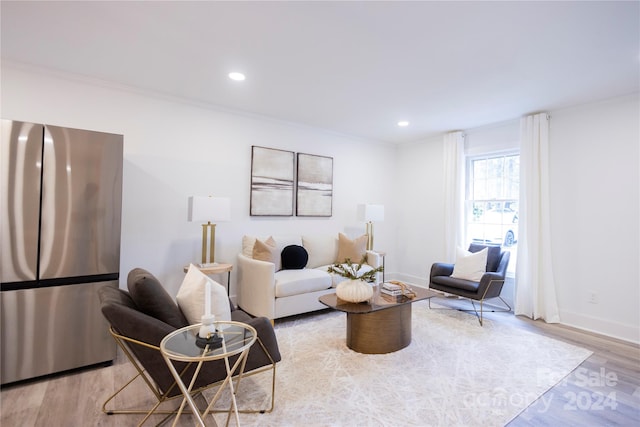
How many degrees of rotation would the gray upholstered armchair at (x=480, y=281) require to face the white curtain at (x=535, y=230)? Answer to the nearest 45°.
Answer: approximately 180°

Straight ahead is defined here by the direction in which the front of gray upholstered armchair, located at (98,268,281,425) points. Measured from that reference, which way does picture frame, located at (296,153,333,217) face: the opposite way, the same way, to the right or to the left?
to the right

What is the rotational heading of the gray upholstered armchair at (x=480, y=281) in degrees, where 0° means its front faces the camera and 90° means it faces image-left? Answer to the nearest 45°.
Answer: approximately 45°

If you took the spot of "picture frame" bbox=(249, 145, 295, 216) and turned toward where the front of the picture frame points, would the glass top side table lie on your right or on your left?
on your right

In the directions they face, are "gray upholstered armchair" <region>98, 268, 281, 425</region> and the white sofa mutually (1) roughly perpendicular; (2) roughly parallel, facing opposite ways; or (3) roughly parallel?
roughly perpendicular

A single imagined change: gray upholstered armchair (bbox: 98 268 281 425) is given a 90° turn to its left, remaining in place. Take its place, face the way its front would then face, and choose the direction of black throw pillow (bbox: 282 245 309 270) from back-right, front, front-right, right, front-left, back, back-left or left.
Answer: front-right

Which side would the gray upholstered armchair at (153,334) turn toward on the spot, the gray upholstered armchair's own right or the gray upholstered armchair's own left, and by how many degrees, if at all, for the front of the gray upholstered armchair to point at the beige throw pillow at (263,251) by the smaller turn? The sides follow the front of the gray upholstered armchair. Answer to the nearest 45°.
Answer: approximately 45° to the gray upholstered armchair's own left

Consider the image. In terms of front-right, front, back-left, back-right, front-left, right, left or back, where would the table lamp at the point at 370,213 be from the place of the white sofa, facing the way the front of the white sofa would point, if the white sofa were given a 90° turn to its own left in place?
front

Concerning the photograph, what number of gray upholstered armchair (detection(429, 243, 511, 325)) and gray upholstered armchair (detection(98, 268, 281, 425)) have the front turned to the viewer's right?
1

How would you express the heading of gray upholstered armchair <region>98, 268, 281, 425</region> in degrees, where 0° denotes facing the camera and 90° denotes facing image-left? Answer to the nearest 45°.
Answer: approximately 270°
